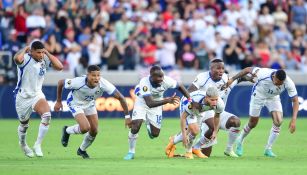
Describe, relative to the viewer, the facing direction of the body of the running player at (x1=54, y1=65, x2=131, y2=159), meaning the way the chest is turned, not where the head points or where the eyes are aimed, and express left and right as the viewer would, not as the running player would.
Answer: facing the viewer and to the right of the viewer

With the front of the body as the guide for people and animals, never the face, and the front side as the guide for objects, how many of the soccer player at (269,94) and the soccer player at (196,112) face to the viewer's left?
0

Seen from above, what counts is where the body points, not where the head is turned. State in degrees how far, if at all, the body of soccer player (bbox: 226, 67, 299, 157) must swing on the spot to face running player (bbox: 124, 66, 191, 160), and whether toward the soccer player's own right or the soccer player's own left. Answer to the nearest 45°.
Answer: approximately 90° to the soccer player's own right

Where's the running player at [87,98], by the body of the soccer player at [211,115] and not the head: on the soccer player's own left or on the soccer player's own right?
on the soccer player's own right

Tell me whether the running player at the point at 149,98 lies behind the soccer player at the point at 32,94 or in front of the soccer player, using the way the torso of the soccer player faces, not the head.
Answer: in front

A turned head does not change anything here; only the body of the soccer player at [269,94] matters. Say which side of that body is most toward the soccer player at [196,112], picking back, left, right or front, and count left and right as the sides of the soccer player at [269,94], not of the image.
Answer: right

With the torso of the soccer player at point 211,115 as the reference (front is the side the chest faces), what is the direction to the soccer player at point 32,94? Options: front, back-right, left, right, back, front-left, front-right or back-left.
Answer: back-right

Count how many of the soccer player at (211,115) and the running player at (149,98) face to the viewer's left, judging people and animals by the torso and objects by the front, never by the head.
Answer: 0
